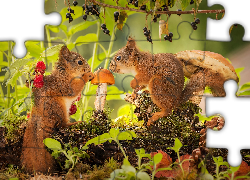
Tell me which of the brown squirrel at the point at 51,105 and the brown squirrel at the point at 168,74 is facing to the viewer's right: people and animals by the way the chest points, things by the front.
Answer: the brown squirrel at the point at 51,105

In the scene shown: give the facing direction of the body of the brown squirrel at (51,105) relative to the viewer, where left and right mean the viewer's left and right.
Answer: facing to the right of the viewer

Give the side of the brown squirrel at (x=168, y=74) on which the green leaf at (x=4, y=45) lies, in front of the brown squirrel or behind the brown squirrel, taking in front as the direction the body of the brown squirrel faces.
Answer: in front

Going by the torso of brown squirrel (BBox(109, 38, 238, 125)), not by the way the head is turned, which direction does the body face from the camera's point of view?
to the viewer's left

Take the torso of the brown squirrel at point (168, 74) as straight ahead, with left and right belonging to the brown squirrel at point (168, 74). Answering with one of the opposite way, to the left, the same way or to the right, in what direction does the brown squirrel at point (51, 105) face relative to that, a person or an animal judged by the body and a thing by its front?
the opposite way

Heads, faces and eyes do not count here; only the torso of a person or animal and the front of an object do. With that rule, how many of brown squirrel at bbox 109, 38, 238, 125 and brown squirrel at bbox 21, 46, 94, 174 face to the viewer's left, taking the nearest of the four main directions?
1
